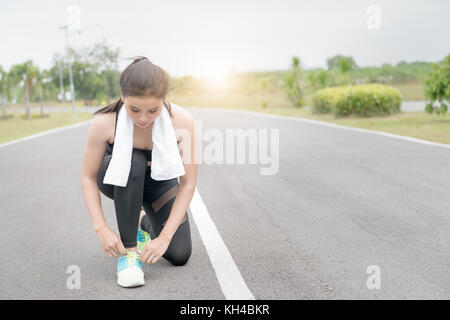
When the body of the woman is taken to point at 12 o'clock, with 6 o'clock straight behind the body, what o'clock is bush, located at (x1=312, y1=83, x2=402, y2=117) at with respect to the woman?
The bush is roughly at 7 o'clock from the woman.

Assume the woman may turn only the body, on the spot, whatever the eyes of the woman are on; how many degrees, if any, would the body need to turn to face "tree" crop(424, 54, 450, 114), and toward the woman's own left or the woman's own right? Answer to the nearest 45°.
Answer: approximately 135° to the woman's own left

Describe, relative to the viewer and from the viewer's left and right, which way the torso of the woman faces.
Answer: facing the viewer
